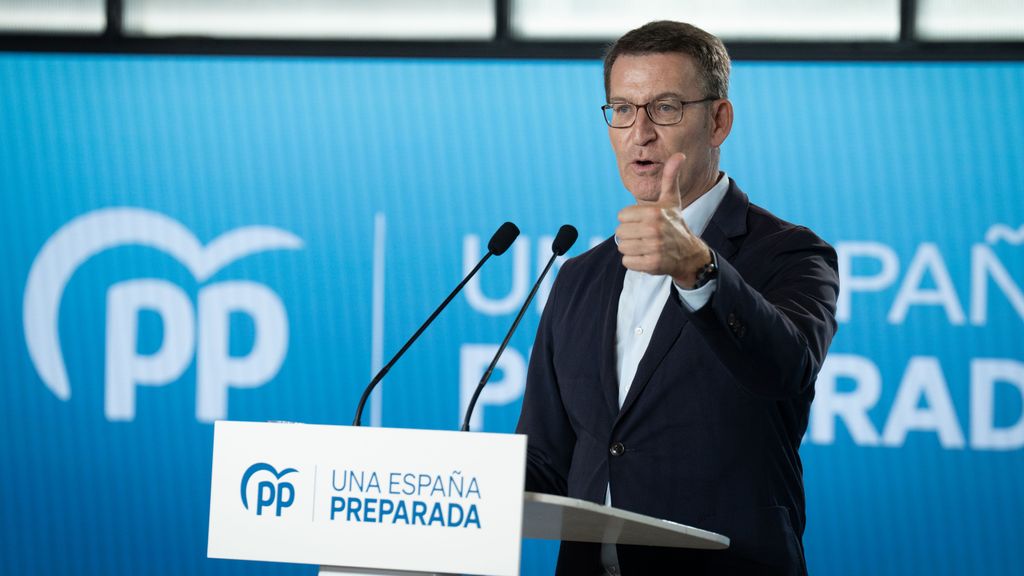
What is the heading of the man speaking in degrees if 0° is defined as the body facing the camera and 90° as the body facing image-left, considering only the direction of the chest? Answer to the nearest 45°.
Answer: approximately 45°

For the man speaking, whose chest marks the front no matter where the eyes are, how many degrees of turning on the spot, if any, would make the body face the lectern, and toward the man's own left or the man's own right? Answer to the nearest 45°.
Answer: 0° — they already face it
